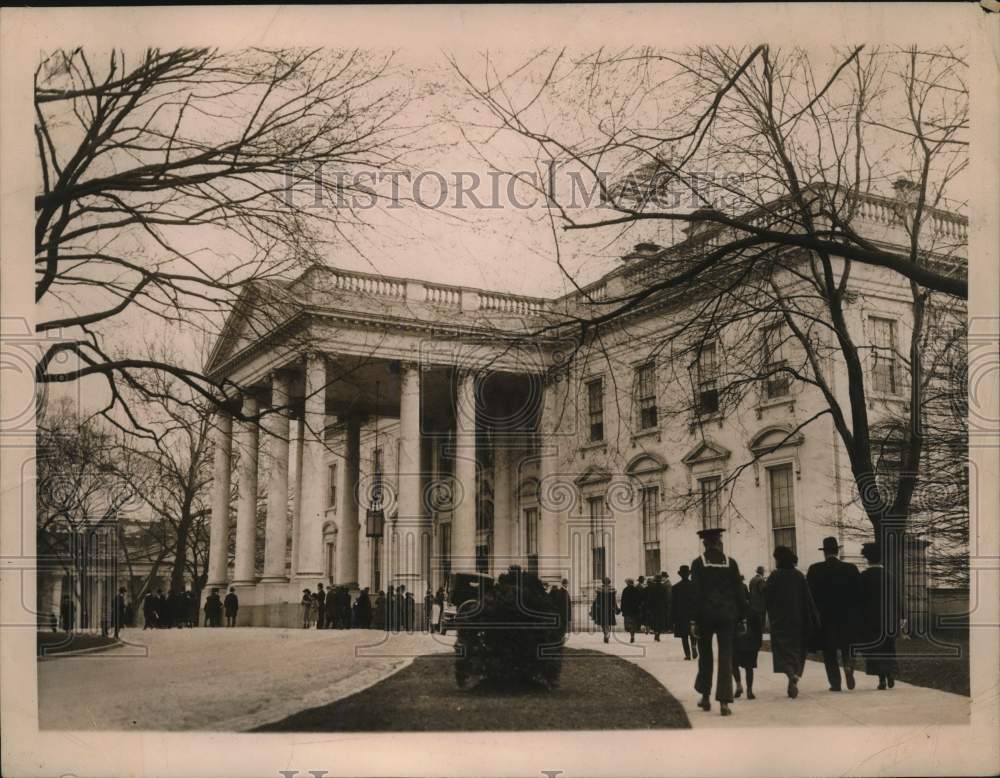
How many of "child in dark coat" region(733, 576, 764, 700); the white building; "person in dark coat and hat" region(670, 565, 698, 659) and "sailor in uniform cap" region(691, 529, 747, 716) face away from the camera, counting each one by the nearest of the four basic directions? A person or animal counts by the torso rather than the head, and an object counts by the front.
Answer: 3

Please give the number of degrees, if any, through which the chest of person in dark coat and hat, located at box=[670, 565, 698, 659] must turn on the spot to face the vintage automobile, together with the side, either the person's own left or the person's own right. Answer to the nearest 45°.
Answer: approximately 90° to the person's own left

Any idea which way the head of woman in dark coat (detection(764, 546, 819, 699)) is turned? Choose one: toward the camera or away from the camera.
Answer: away from the camera

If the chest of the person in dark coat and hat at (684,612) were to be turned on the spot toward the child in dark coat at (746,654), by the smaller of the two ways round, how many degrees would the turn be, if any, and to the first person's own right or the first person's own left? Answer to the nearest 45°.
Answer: approximately 135° to the first person's own right

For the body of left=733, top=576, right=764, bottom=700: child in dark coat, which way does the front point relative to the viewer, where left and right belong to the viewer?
facing away from the viewer

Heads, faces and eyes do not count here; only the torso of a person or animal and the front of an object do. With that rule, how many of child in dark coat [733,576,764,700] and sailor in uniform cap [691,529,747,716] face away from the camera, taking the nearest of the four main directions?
2

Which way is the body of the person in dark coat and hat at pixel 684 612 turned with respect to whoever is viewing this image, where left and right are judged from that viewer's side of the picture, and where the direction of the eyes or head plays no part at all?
facing away from the viewer

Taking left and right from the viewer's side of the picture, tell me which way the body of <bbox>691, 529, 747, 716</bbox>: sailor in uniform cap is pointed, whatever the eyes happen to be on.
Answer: facing away from the viewer

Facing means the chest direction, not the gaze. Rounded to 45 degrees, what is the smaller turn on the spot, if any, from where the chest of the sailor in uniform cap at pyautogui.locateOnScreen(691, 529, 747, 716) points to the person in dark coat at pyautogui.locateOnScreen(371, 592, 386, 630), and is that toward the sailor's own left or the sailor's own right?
approximately 45° to the sailor's own left

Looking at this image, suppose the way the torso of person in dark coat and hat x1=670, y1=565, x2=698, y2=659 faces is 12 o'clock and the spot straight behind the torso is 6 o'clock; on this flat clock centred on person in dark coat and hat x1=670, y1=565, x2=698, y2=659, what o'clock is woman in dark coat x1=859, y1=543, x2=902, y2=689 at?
woman in dark coat x1=859, y1=543, x2=902, y2=689 is roughly at 5 o'clock from person in dark coat and hat x1=670, y1=565, x2=698, y2=659.
